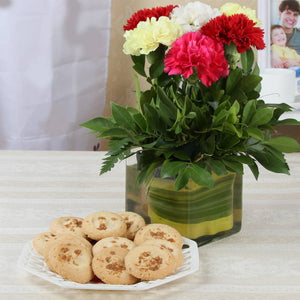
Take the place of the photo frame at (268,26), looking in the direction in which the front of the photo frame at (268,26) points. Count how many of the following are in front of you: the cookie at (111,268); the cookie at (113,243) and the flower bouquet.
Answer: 3

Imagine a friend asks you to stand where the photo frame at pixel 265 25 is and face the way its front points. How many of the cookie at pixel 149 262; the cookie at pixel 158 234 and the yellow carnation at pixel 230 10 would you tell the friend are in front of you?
3

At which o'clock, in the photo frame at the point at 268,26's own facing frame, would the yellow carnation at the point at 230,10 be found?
The yellow carnation is roughly at 12 o'clock from the photo frame.

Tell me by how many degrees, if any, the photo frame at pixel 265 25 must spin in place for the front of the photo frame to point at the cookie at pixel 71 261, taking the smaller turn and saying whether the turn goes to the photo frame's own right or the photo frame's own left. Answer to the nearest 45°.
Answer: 0° — it already faces it

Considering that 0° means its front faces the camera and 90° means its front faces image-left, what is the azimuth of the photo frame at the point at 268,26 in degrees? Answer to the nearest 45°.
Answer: approximately 0°
